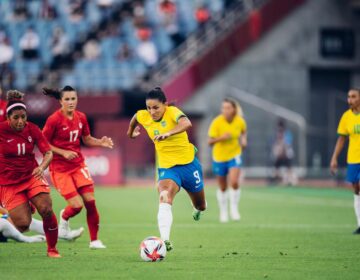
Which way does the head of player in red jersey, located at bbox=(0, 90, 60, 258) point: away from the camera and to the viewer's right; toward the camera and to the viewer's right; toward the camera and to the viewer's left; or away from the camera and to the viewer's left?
toward the camera and to the viewer's right

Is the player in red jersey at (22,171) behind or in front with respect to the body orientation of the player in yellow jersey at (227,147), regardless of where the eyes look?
in front

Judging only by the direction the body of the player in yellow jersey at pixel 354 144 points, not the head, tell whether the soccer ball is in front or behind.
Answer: in front

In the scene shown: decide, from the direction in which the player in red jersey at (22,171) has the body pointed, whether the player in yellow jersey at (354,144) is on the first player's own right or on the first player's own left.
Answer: on the first player's own left

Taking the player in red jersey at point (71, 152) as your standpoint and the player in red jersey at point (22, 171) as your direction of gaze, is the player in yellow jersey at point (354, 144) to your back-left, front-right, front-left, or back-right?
back-left

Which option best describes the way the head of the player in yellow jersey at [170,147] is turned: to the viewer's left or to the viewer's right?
to the viewer's left
